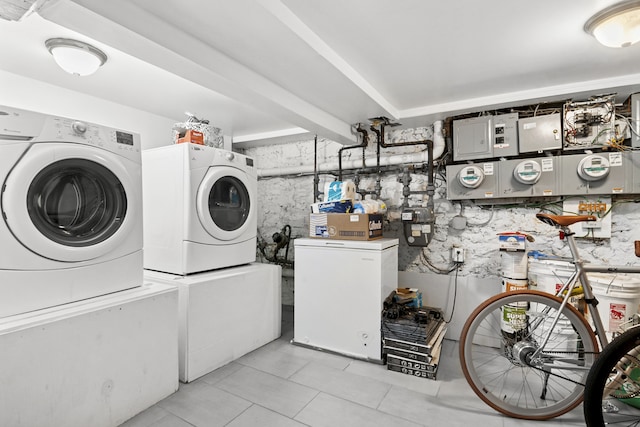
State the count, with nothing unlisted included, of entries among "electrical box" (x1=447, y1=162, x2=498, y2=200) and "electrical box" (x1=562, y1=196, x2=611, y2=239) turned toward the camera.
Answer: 2

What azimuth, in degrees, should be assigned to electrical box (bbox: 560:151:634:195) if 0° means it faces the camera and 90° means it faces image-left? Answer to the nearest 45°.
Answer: approximately 0°

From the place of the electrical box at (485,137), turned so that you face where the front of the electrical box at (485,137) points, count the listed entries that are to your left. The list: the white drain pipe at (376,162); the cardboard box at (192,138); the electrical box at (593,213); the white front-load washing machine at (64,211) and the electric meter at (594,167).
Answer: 2

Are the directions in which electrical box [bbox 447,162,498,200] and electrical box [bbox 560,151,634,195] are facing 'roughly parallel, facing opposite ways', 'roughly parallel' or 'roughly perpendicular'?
roughly parallel

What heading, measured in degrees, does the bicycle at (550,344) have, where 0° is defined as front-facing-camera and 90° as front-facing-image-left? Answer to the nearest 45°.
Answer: approximately 270°

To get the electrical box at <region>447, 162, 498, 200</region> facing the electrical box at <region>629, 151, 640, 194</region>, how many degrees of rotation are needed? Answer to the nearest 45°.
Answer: approximately 90° to its left

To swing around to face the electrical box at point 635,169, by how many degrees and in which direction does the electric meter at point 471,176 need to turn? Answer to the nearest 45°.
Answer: approximately 90° to its left

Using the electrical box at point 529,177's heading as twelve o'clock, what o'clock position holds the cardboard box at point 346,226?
The cardboard box is roughly at 2 o'clock from the electrical box.

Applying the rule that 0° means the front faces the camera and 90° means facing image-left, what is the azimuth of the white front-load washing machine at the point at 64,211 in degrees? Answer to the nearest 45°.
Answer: approximately 315°

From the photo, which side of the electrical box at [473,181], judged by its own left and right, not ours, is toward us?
front

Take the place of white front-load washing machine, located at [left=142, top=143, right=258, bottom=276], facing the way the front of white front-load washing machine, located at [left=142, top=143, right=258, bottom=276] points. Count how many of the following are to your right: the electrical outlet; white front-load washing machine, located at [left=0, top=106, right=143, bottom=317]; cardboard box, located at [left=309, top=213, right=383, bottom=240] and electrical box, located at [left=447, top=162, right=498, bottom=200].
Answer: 1

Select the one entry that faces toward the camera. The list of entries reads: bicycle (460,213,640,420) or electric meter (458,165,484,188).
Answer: the electric meter

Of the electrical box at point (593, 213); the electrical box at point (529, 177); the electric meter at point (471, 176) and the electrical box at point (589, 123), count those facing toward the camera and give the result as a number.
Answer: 4

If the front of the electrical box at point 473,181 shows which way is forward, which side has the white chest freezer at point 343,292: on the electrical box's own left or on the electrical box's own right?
on the electrical box's own right

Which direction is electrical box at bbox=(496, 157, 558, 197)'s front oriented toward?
toward the camera

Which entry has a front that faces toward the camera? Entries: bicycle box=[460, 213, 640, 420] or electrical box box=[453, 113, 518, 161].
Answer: the electrical box
